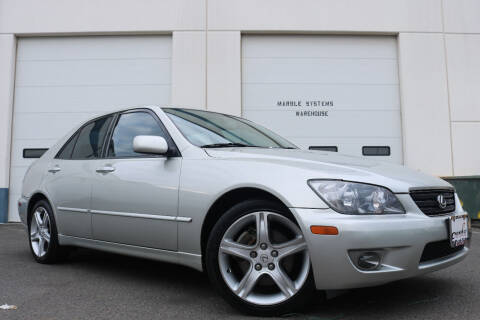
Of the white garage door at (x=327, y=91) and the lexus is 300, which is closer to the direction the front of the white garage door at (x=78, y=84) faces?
the lexus is 300

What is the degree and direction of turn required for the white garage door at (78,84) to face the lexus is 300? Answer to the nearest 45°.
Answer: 0° — it already faces it

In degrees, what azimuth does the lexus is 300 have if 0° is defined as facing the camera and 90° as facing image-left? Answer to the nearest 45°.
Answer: approximately 315°

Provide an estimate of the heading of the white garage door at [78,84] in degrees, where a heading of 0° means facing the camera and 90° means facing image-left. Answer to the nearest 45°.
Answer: approximately 0°

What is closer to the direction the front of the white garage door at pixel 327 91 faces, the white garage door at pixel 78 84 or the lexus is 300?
the lexus is 300

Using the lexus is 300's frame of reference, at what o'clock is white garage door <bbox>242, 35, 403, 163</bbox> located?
The white garage door is roughly at 8 o'clock from the lexus is 300.

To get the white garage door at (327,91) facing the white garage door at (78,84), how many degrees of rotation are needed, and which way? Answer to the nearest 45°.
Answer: approximately 90° to its right

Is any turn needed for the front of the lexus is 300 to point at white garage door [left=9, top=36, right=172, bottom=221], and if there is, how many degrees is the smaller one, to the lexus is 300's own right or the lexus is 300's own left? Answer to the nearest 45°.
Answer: approximately 180°

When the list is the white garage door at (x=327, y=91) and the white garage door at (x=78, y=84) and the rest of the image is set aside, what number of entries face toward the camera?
2
